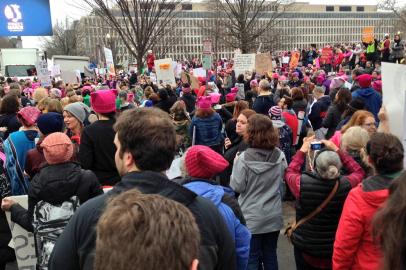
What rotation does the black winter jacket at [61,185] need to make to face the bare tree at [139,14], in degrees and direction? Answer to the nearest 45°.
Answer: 0° — it already faces it

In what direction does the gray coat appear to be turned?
away from the camera

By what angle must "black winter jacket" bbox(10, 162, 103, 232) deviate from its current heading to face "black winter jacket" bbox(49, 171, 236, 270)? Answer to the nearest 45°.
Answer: approximately 180°

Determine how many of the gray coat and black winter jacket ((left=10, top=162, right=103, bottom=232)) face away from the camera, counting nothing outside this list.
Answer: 2

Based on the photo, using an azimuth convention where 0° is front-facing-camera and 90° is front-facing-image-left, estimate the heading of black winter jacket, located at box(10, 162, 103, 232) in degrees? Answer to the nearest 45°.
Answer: approximately 180°

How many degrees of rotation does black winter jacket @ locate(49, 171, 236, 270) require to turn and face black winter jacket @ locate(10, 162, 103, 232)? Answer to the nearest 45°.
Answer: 0° — it already faces it

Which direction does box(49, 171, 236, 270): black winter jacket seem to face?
away from the camera
